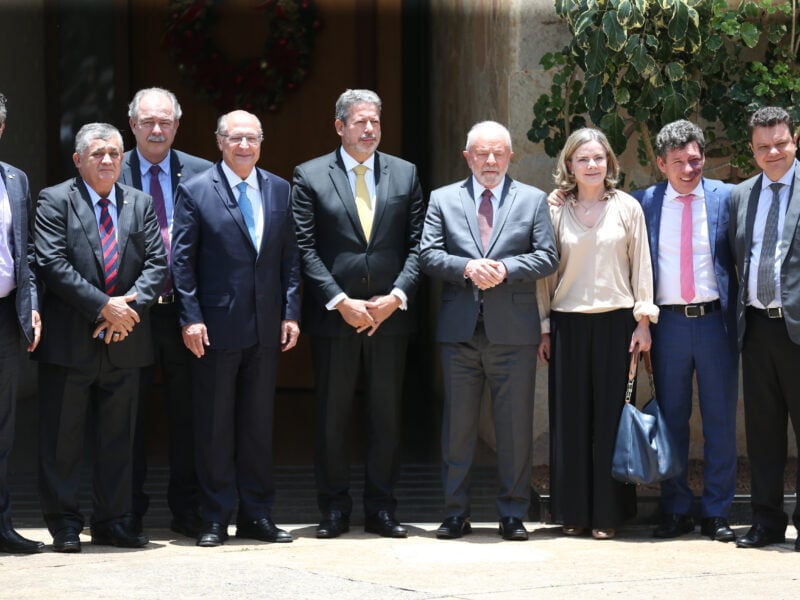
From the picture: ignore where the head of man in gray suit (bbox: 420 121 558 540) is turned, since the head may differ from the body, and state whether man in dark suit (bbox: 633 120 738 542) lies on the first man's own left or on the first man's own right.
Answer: on the first man's own left

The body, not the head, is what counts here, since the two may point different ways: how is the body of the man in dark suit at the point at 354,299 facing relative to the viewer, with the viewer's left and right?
facing the viewer

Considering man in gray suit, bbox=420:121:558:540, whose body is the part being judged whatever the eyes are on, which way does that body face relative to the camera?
toward the camera

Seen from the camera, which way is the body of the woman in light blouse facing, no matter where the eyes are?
toward the camera

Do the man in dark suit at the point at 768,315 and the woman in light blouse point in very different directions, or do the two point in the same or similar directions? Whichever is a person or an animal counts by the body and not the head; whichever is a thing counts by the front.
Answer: same or similar directions

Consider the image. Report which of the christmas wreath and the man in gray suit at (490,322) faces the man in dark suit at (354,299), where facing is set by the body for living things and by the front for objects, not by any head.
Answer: the christmas wreath

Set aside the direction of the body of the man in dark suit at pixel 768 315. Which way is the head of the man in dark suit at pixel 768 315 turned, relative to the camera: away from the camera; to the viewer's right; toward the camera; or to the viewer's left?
toward the camera

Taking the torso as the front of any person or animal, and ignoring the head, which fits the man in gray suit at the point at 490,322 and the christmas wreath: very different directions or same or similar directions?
same or similar directions

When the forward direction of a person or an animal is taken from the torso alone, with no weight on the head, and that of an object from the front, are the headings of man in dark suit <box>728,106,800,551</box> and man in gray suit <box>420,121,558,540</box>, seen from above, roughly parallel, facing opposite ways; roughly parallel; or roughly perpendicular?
roughly parallel

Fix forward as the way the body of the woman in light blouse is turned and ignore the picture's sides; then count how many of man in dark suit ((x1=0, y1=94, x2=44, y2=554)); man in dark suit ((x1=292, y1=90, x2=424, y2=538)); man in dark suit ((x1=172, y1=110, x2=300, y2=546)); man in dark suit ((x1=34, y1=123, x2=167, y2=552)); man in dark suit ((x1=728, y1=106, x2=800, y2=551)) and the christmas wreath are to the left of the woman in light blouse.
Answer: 1

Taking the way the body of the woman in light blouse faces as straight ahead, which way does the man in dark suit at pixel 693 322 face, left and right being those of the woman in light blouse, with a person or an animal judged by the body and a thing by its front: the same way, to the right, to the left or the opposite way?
the same way

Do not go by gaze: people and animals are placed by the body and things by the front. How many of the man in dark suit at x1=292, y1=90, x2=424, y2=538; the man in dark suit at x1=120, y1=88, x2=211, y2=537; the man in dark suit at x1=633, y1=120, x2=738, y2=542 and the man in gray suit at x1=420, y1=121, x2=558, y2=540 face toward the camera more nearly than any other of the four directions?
4

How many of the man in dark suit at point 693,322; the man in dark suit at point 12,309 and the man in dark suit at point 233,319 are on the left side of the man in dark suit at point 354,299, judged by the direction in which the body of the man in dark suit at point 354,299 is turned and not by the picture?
1

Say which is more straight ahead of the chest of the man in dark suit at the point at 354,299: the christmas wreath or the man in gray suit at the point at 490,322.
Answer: the man in gray suit

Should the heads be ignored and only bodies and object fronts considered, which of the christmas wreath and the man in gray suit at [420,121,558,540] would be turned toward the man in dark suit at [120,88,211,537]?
the christmas wreath

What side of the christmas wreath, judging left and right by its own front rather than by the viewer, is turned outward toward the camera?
front

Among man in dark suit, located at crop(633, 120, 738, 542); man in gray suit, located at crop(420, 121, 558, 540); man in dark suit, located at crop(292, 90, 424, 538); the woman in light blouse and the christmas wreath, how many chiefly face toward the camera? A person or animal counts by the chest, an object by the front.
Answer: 5
